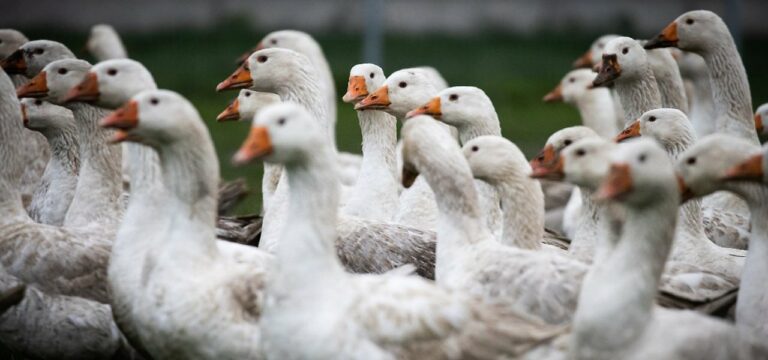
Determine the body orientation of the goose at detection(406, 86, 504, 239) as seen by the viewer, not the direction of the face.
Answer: to the viewer's left

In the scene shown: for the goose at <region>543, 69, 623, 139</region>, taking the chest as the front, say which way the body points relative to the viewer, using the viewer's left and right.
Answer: facing to the left of the viewer

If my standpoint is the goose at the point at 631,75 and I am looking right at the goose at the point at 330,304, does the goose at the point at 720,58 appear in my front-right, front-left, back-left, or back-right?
back-left

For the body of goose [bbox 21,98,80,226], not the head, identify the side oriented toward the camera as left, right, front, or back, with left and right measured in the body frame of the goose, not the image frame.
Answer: left

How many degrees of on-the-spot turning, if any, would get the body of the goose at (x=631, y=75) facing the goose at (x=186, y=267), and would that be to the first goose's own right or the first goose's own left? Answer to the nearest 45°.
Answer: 0° — it already faces it

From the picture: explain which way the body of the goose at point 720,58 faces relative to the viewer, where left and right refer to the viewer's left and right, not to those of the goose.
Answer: facing to the left of the viewer

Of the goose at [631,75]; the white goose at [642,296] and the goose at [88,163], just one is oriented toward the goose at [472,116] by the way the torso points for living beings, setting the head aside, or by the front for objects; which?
the goose at [631,75]

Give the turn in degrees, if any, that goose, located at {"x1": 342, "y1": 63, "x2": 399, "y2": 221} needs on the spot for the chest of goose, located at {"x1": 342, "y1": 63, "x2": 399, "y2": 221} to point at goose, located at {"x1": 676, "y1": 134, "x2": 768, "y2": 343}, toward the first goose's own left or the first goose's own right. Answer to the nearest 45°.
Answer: approximately 90° to the first goose's own left

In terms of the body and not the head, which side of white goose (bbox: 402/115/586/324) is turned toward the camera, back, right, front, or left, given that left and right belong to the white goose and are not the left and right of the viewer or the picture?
left

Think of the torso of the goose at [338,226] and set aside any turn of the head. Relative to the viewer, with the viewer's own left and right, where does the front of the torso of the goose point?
facing to the left of the viewer

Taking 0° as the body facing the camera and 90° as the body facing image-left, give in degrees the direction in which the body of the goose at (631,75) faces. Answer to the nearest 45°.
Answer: approximately 45°
